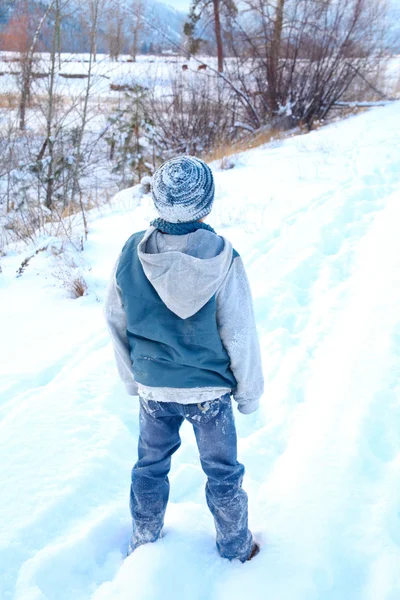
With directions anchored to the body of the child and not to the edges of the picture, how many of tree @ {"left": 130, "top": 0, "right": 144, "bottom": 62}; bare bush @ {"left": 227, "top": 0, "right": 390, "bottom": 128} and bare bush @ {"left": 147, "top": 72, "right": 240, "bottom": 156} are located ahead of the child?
3

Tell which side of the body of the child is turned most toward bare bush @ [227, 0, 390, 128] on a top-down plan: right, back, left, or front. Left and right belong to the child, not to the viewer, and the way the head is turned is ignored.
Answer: front

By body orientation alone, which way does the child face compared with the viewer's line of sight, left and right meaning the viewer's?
facing away from the viewer

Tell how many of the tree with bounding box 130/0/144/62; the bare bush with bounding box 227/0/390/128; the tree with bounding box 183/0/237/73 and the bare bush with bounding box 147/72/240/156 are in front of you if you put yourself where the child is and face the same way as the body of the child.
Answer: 4

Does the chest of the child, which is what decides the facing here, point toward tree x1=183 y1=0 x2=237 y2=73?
yes

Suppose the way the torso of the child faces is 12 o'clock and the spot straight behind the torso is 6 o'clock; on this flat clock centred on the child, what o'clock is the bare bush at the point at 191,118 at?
The bare bush is roughly at 12 o'clock from the child.

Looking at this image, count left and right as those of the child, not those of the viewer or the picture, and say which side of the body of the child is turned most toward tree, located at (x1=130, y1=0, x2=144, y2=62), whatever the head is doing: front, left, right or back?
front

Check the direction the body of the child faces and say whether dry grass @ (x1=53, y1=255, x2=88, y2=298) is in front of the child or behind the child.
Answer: in front
